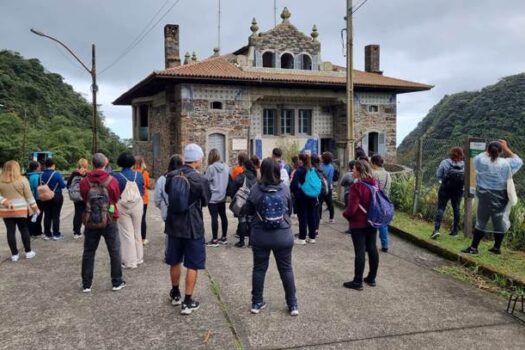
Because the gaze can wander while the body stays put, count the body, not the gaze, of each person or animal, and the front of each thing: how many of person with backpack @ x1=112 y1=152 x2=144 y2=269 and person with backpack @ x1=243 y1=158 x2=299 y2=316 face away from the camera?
2

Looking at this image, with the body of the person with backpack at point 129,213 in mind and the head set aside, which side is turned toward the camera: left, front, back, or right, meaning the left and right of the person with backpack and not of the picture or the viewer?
back

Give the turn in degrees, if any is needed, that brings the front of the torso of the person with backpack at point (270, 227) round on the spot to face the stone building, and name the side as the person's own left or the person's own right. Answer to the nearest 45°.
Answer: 0° — they already face it

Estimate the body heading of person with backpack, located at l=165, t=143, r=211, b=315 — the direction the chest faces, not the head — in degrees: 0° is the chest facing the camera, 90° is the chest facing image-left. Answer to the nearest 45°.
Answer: approximately 225°

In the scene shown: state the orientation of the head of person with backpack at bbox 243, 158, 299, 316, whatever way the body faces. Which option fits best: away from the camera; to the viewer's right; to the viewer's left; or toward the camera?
away from the camera

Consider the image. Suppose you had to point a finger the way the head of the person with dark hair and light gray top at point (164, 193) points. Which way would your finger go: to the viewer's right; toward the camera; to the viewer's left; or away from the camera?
away from the camera

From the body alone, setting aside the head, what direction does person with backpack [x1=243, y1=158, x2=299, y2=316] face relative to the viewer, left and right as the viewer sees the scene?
facing away from the viewer

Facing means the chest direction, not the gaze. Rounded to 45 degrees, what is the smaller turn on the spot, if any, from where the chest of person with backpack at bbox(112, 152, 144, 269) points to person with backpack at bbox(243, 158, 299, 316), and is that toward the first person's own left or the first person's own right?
approximately 135° to the first person's own right

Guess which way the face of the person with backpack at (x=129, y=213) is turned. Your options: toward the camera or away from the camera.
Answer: away from the camera

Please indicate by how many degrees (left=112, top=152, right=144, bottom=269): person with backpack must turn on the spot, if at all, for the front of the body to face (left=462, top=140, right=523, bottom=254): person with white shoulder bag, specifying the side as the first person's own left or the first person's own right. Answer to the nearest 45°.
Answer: approximately 90° to the first person's own right
